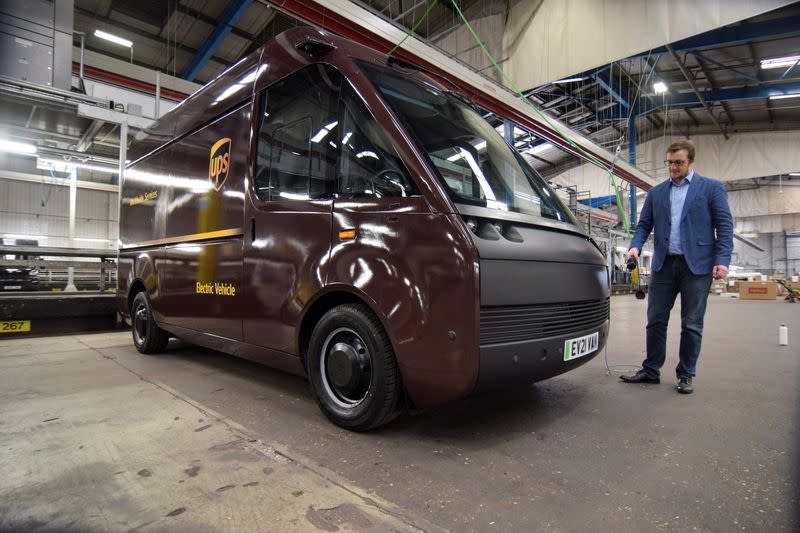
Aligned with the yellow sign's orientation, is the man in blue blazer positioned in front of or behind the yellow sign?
in front

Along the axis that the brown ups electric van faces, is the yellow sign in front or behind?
behind

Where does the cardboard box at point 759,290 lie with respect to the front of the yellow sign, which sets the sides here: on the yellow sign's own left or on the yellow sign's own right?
on the yellow sign's own left

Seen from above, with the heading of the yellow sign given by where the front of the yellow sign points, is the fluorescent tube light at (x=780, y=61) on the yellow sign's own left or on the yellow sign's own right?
on the yellow sign's own left

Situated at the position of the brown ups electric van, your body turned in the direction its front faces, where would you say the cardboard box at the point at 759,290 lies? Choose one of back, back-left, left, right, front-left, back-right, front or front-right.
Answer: left

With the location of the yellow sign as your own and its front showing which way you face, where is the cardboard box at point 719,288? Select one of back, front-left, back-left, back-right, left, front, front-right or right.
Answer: left

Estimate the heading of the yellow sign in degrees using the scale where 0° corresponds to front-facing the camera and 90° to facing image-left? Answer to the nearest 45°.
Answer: approximately 0°

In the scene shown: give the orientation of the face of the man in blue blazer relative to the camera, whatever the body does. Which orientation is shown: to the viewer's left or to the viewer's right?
to the viewer's left

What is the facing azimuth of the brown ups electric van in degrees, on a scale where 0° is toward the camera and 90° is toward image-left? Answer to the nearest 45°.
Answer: approximately 315°

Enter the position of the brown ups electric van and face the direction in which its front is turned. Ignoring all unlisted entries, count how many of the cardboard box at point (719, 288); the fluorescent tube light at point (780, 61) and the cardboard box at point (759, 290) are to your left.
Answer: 3

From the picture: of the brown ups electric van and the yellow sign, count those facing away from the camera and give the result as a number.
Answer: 0

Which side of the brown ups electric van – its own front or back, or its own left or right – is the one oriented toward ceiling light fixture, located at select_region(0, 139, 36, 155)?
back
